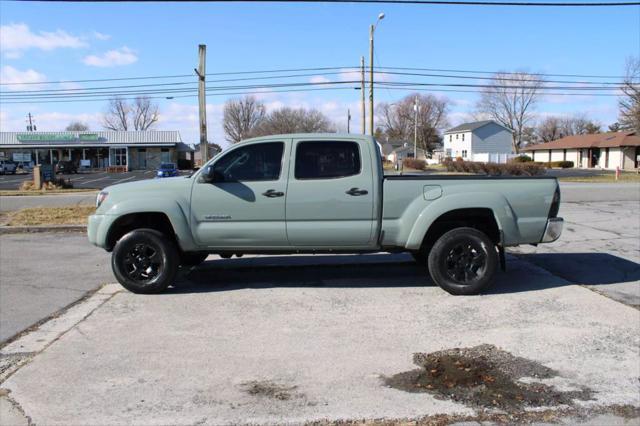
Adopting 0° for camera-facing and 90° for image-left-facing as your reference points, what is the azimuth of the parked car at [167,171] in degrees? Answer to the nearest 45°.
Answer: approximately 0°

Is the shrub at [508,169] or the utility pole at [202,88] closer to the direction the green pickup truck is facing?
the utility pole

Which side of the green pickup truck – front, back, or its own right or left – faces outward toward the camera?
left

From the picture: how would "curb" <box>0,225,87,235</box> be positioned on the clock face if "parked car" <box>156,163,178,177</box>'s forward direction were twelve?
The curb is roughly at 12 o'clock from the parked car.

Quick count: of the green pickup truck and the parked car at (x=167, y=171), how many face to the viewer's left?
1

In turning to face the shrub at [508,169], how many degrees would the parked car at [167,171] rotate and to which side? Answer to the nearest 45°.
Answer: approximately 45° to its left

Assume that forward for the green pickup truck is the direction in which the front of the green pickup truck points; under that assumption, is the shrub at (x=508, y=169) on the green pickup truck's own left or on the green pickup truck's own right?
on the green pickup truck's own right

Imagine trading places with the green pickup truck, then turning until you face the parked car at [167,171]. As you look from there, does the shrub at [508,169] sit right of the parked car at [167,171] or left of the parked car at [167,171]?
right
